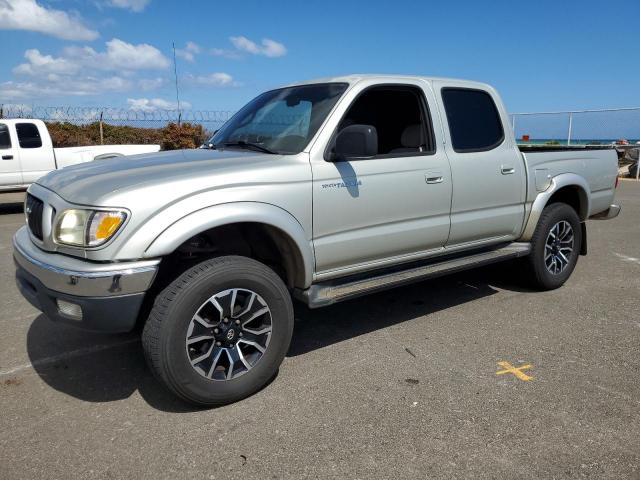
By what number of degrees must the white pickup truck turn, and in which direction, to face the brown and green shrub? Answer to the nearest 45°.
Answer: approximately 90° to its right

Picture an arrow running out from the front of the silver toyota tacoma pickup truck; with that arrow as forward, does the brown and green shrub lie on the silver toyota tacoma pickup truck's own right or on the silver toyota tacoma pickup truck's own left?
on the silver toyota tacoma pickup truck's own right

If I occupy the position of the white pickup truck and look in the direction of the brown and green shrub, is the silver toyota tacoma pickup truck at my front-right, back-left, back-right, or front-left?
back-right

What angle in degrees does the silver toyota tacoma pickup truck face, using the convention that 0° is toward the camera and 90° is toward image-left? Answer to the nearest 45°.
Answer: approximately 45°

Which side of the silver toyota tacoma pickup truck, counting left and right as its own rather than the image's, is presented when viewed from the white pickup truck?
right

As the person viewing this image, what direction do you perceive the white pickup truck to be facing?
facing to the left of the viewer

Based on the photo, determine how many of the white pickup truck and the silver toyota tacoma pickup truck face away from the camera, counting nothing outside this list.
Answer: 0
